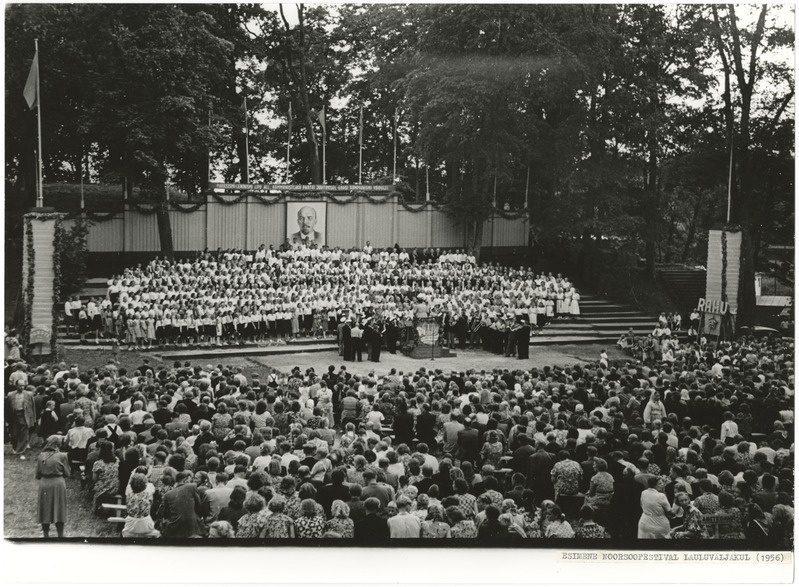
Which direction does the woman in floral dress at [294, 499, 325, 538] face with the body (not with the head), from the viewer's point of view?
away from the camera

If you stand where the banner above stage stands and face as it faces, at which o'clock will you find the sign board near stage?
The sign board near stage is roughly at 10 o'clock from the banner above stage.

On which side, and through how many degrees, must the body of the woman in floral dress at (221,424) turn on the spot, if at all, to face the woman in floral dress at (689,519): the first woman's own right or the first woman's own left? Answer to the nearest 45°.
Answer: approximately 135° to the first woman's own right

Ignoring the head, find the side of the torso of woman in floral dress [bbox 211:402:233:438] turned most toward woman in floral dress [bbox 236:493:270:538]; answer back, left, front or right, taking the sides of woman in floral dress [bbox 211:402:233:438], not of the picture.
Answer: back

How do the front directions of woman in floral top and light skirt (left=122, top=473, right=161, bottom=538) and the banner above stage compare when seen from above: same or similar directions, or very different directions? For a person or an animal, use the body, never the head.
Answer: very different directions

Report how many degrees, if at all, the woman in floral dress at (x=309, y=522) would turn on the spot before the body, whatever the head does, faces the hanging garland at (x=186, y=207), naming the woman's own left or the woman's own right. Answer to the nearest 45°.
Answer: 0° — they already face it

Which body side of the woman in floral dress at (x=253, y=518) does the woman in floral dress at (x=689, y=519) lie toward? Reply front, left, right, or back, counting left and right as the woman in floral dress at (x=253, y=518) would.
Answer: right

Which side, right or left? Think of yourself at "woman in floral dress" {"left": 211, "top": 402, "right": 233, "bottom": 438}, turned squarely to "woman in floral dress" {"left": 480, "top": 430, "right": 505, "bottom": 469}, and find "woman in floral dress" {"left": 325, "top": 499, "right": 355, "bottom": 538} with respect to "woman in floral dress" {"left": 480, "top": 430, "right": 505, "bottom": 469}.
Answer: right

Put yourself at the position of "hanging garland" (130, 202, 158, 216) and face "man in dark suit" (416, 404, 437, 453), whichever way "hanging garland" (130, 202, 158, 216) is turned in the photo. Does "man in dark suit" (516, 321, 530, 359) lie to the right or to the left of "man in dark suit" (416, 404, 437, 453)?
left

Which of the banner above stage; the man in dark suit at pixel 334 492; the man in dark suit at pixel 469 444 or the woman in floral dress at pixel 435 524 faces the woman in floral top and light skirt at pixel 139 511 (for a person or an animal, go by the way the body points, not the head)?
the banner above stage

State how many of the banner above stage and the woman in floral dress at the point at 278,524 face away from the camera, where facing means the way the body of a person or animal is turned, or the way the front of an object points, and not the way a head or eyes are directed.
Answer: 1

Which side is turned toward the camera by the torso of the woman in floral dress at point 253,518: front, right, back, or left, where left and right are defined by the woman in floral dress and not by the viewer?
back

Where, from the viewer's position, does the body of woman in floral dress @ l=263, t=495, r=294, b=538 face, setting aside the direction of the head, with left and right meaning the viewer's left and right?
facing away from the viewer
